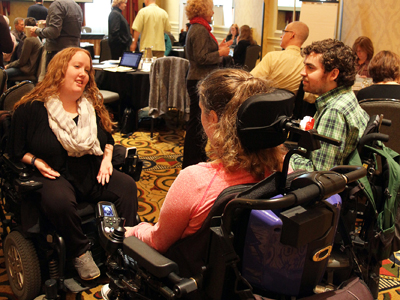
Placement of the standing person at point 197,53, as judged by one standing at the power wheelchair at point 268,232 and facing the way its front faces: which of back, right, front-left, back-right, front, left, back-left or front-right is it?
front-right

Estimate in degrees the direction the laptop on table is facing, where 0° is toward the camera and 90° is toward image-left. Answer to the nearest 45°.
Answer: approximately 45°

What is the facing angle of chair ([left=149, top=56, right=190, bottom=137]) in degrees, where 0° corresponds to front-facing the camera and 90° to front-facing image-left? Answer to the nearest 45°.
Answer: approximately 180°

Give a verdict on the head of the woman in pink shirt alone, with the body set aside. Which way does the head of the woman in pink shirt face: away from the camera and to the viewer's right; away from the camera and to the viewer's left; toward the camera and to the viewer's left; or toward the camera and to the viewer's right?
away from the camera and to the viewer's left

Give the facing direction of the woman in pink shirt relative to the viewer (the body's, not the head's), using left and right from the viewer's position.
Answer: facing away from the viewer and to the left of the viewer

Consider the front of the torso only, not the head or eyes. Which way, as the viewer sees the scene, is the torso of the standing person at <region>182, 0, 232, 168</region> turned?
to the viewer's right

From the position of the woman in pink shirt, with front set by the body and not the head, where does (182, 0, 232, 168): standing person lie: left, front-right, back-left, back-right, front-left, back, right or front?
front-right

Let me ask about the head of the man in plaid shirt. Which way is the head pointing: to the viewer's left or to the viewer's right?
to the viewer's left
